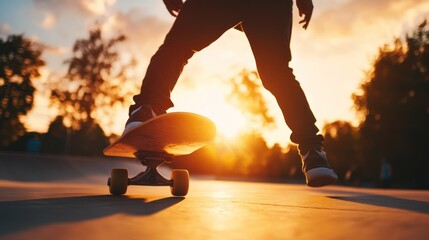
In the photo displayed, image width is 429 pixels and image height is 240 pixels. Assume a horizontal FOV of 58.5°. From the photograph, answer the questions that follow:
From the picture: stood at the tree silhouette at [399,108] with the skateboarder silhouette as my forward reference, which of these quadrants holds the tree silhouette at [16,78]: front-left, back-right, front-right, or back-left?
front-right

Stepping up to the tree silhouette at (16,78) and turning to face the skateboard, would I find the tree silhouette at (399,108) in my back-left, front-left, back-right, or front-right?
front-left

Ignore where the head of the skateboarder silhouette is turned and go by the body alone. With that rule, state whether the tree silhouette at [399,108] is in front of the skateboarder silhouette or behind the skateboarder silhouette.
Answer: behind

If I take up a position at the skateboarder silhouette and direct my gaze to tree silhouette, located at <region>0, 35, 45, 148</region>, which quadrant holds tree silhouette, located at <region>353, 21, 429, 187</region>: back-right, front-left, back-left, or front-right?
front-right
